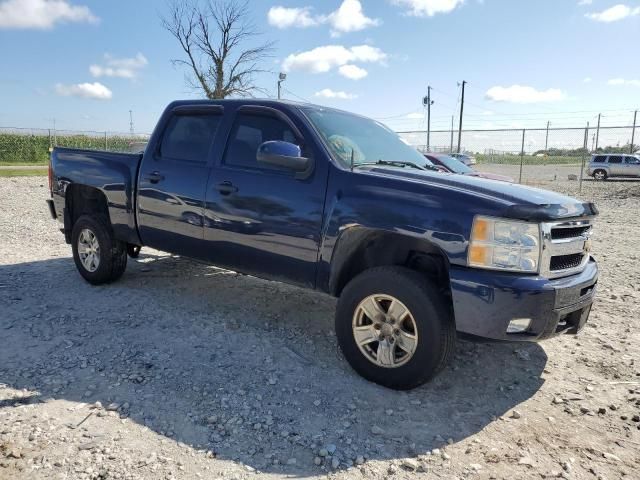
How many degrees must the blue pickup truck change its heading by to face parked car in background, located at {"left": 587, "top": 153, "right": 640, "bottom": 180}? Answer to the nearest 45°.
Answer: approximately 90° to its left

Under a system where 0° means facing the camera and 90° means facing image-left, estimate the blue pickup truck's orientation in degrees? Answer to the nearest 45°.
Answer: approximately 315°

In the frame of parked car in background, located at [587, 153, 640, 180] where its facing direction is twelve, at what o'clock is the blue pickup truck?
The blue pickup truck is roughly at 3 o'clock from the parked car in background.

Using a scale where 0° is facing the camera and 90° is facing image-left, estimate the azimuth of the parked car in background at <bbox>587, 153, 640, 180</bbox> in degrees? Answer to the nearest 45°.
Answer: approximately 270°
